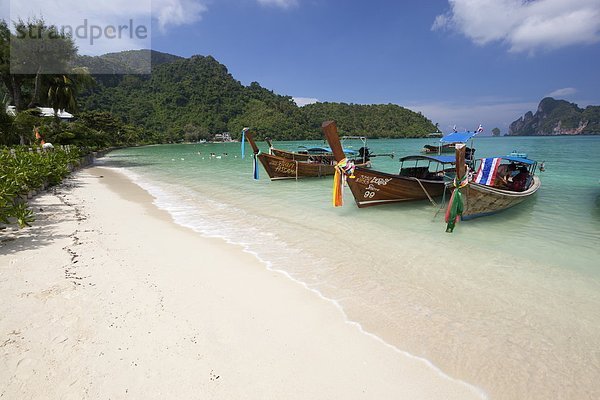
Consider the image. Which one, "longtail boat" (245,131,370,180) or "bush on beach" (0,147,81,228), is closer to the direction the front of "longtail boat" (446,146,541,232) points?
the bush on beach

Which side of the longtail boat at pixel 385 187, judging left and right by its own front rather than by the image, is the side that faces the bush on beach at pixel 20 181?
front

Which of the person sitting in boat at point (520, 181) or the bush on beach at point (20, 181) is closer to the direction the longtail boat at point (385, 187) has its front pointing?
the bush on beach

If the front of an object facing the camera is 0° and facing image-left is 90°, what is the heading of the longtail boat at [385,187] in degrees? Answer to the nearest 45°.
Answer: approximately 45°

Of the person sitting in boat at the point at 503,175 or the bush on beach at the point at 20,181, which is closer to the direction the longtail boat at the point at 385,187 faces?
the bush on beach

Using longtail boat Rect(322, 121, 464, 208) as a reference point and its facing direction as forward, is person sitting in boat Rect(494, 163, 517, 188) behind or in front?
behind

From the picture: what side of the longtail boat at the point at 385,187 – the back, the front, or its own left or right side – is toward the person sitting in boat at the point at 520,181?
back

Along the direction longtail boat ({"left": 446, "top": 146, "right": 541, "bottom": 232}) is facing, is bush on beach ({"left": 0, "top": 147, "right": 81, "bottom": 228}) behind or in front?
in front

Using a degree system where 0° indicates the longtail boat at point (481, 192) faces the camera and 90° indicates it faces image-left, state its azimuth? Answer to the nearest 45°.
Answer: approximately 45°
